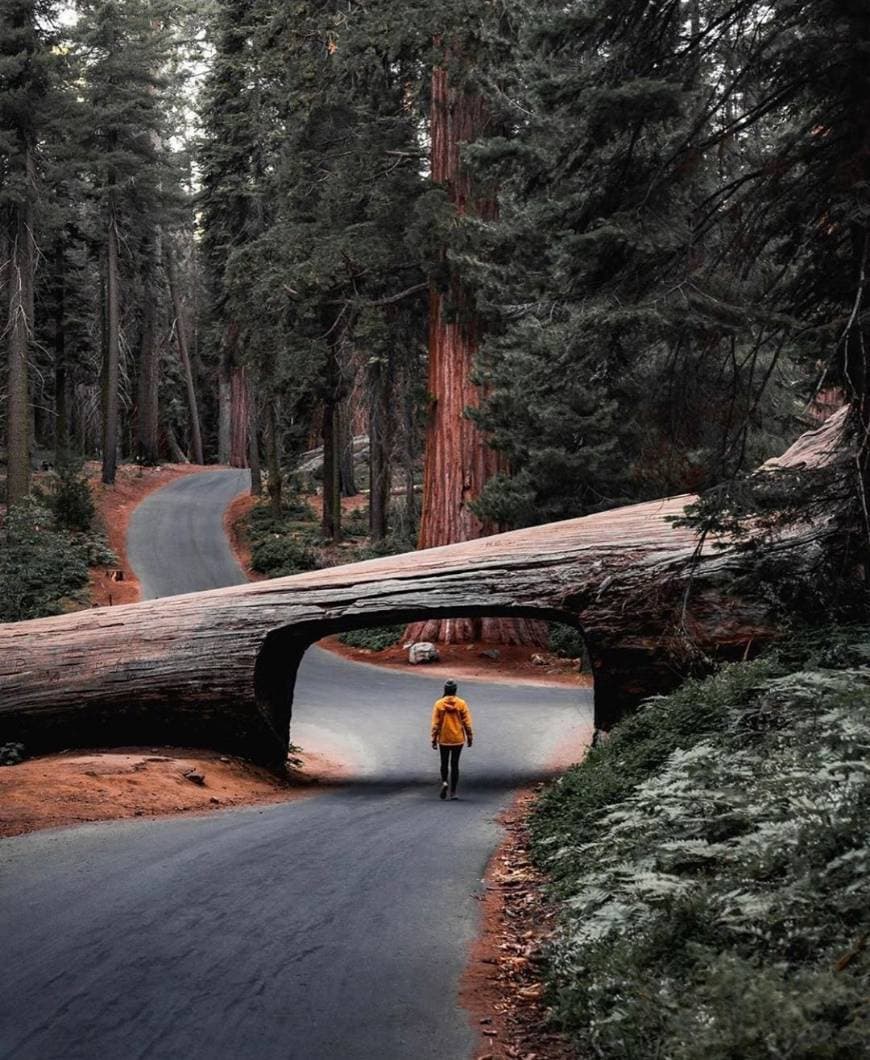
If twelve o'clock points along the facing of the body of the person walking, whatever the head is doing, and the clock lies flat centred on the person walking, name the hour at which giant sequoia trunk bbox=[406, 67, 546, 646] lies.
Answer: The giant sequoia trunk is roughly at 12 o'clock from the person walking.

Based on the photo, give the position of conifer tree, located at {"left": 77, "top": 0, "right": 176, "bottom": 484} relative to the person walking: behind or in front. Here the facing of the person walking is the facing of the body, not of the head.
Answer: in front

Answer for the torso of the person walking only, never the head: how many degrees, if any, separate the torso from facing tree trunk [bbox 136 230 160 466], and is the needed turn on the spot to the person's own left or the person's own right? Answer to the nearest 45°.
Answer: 0° — they already face it

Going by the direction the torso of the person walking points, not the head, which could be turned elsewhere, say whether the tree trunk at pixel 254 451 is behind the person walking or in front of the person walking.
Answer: in front

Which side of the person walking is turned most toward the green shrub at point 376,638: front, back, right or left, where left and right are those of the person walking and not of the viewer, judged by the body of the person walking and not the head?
front

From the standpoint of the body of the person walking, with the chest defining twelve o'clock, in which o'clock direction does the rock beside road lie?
The rock beside road is roughly at 12 o'clock from the person walking.

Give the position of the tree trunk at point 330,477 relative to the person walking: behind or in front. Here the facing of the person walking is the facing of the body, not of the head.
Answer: in front

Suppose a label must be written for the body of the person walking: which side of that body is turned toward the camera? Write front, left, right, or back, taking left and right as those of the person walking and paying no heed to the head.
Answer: back

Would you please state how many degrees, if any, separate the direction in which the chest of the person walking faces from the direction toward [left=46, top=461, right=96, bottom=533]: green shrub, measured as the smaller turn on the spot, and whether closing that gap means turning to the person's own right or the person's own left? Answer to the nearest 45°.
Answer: approximately 45° to the person's own left

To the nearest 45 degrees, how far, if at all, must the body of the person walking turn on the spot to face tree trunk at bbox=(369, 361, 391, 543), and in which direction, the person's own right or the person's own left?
0° — they already face it
